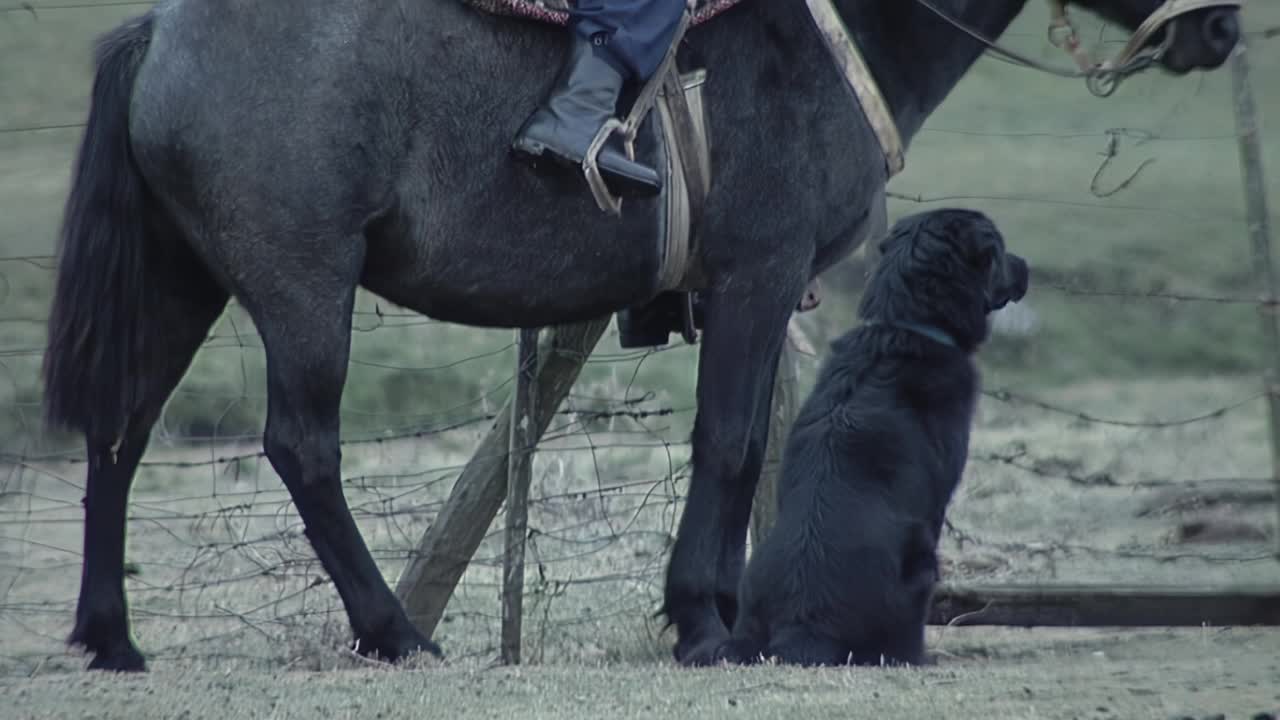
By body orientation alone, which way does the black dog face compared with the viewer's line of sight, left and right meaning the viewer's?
facing away from the viewer and to the right of the viewer

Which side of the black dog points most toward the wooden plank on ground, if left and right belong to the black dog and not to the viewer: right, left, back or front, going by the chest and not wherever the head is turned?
front

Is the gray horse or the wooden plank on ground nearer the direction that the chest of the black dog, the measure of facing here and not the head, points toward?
the wooden plank on ground

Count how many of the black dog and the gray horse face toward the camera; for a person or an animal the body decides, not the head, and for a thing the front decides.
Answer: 0

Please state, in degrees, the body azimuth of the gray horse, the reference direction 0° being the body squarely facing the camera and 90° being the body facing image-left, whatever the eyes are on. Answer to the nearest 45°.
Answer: approximately 270°

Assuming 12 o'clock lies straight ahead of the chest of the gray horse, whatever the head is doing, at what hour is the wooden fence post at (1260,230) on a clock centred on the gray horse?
The wooden fence post is roughly at 11 o'clock from the gray horse.

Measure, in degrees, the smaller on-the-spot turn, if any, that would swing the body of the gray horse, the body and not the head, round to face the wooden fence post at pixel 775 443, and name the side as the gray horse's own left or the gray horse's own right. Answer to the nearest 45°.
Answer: approximately 45° to the gray horse's own left

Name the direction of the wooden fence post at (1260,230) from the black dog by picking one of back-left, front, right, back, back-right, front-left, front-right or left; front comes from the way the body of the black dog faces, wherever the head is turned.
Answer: front
